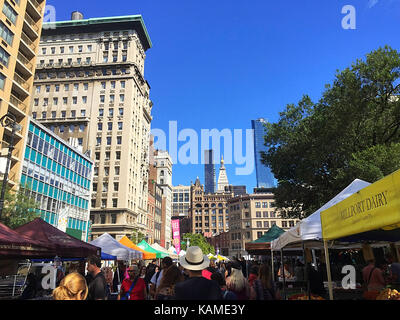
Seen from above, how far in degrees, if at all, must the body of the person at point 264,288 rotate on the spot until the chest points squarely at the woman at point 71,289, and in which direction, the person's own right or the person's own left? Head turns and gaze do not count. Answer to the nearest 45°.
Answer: approximately 135° to the person's own left

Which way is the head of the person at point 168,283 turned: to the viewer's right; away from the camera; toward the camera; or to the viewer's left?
away from the camera

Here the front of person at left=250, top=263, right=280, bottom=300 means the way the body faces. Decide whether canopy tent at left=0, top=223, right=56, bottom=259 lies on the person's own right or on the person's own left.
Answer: on the person's own left

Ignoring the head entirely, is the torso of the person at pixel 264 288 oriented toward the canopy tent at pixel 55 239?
no

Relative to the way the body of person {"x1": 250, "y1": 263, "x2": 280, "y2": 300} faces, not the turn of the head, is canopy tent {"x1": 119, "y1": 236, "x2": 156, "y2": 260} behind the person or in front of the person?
in front

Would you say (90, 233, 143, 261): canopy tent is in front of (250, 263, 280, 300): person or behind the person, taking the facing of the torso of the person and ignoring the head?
in front

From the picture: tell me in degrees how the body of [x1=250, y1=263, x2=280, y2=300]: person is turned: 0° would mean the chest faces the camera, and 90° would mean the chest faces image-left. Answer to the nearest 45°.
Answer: approximately 180°

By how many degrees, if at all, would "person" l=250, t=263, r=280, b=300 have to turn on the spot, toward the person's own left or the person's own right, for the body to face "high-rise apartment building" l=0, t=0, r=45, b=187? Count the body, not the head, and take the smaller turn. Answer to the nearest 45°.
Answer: approximately 45° to the person's own left

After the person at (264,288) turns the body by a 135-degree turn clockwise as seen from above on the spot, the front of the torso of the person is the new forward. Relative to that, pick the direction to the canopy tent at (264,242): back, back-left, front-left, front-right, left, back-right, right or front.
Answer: back-left

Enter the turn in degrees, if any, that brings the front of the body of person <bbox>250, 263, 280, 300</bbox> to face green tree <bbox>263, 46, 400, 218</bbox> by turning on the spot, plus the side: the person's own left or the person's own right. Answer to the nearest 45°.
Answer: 0° — they already face it

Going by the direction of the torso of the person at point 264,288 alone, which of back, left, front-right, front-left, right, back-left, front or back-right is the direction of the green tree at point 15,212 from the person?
front-left

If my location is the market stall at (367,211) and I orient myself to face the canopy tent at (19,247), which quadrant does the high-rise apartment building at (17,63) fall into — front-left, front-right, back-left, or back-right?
front-right

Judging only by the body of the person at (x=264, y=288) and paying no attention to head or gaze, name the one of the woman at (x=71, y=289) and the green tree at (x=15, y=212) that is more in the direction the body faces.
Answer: the green tree

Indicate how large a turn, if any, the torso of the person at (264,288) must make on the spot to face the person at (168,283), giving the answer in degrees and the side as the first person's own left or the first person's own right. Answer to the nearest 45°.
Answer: approximately 90° to the first person's own left
